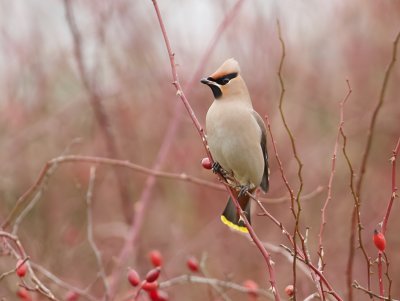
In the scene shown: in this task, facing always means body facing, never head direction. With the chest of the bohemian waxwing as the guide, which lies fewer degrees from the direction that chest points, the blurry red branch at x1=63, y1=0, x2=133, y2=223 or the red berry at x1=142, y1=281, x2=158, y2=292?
the red berry

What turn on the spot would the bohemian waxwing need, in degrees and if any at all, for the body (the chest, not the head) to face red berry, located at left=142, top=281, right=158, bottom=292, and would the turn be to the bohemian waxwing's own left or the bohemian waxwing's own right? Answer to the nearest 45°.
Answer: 0° — it already faces it

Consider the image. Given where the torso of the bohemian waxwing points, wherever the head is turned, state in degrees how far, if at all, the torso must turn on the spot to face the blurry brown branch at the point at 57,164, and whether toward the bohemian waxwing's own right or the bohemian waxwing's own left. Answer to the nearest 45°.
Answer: approximately 45° to the bohemian waxwing's own right

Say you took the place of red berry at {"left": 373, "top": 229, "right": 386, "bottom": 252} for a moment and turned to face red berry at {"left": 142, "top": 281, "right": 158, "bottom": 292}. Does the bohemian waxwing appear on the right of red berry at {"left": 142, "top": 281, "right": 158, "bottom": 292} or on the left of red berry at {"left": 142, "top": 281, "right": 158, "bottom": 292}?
right

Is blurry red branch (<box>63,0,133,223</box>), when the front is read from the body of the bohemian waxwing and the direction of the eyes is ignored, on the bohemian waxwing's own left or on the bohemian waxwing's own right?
on the bohemian waxwing's own right

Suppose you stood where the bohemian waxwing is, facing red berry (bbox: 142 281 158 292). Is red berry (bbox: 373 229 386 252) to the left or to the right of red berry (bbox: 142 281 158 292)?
left

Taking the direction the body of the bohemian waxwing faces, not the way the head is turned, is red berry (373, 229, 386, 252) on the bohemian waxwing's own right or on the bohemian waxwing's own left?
on the bohemian waxwing's own left

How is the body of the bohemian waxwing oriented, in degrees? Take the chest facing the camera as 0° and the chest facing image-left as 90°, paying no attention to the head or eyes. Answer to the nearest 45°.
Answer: approximately 45°
